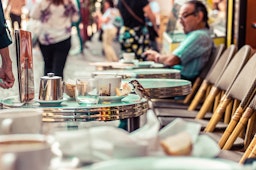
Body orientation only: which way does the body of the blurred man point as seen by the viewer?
to the viewer's left

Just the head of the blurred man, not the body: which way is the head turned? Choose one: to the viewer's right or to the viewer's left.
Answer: to the viewer's left

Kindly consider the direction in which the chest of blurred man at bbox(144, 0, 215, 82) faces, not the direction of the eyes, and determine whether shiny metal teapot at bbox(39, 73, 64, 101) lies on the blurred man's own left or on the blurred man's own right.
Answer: on the blurred man's own left
